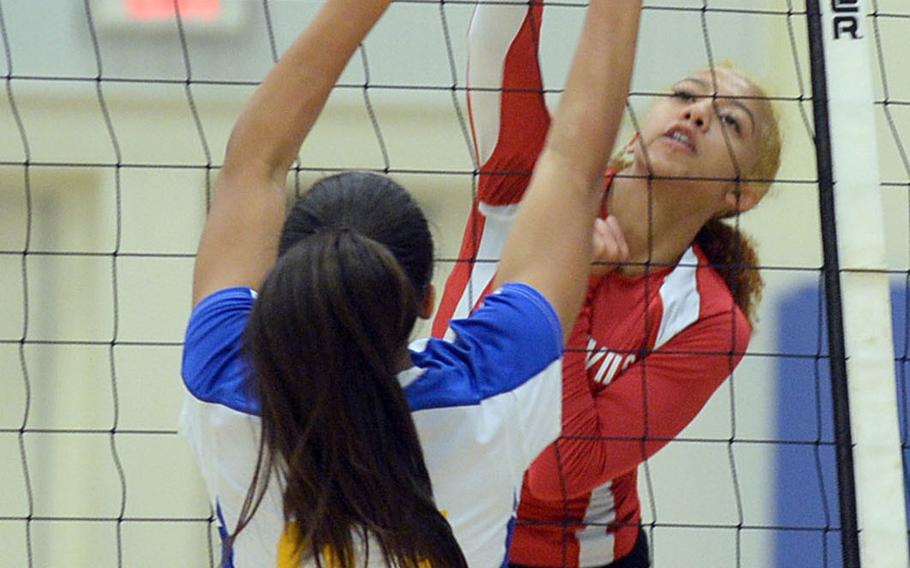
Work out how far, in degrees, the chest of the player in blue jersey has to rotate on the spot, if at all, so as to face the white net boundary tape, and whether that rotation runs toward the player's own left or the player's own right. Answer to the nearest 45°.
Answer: approximately 45° to the player's own right

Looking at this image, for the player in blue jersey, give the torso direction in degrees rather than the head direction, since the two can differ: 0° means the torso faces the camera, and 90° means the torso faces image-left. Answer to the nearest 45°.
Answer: approximately 180°

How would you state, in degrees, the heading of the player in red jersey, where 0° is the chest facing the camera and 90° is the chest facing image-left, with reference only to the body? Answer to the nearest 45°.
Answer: approximately 45°

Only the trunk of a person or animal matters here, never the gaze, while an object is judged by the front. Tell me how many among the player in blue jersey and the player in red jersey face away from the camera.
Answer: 1

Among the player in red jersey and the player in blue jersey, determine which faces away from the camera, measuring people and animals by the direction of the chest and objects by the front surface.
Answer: the player in blue jersey

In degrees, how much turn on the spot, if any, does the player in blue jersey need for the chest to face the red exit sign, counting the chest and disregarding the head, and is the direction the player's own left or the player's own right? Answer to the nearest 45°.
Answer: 0° — they already face it
